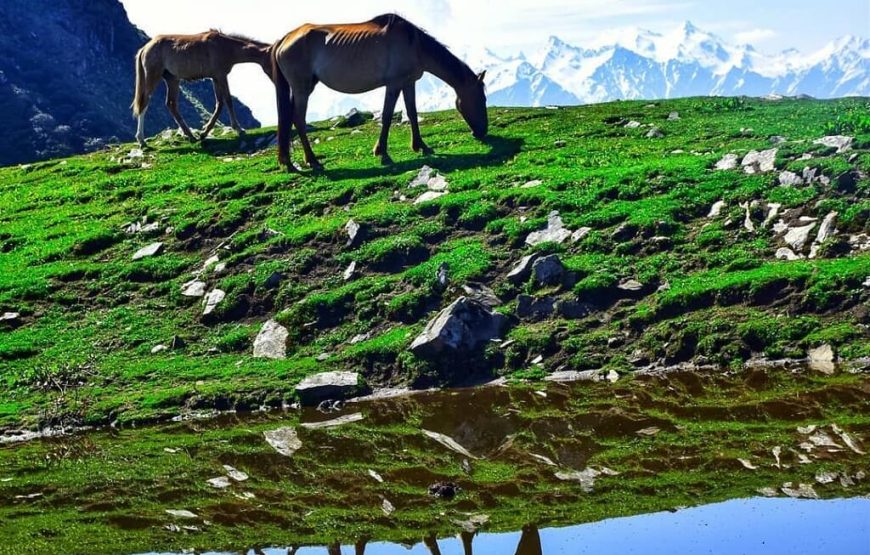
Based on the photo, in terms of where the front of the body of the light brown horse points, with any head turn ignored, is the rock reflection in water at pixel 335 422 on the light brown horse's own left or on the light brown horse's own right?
on the light brown horse's own right

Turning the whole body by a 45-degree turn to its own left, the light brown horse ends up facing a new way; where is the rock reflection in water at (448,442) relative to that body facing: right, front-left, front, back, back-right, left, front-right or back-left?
back-right

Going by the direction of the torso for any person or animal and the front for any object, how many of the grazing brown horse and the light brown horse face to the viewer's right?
2

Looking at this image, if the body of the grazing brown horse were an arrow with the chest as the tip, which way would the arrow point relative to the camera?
to the viewer's right

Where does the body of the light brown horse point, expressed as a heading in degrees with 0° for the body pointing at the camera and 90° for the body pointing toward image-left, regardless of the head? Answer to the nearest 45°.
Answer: approximately 270°

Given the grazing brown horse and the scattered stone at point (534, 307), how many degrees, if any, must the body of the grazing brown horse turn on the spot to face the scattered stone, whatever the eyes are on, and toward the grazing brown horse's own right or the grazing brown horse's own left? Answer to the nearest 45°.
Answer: approximately 90° to the grazing brown horse's own right

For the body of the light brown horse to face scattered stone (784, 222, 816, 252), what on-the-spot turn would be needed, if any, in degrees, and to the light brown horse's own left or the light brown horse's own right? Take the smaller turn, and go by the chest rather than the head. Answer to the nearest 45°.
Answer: approximately 45° to the light brown horse's own right
